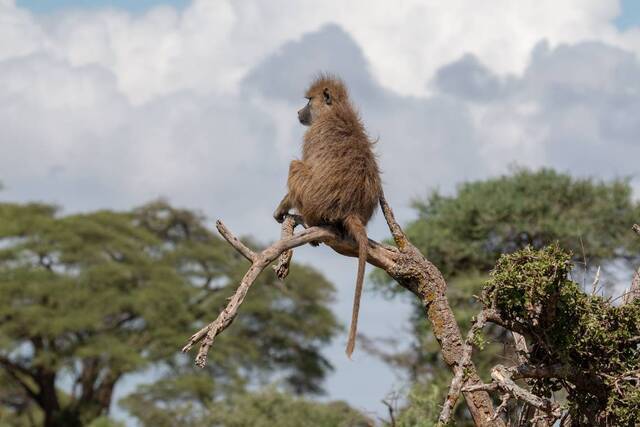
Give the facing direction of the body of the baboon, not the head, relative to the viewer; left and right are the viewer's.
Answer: facing away from the viewer and to the left of the viewer

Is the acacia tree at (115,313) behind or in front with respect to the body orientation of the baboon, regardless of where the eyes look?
in front

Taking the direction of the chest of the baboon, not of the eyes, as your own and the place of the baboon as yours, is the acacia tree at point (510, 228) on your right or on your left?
on your right
